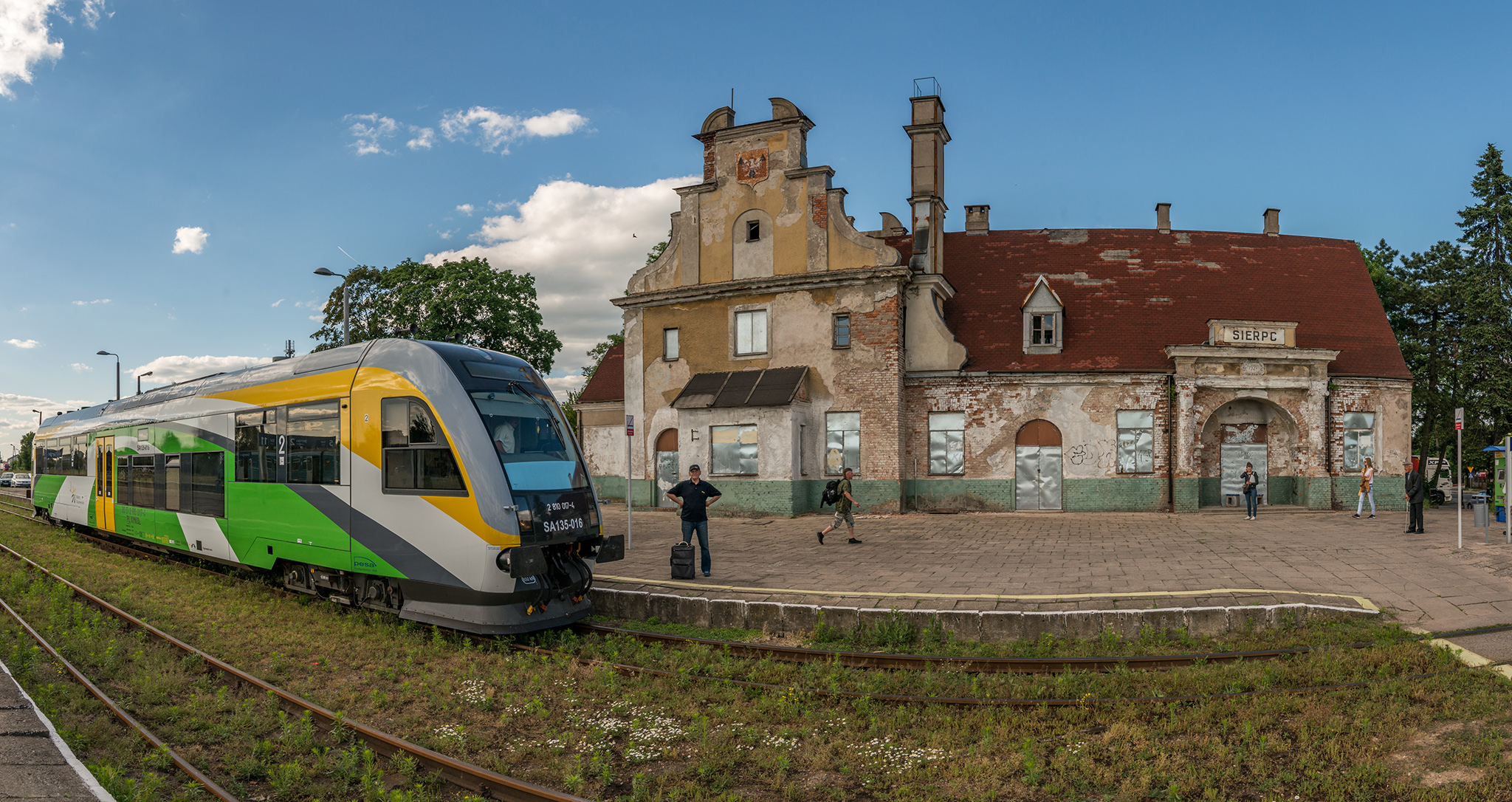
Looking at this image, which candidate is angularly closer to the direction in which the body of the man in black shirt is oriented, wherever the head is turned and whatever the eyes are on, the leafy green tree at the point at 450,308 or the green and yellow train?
the green and yellow train

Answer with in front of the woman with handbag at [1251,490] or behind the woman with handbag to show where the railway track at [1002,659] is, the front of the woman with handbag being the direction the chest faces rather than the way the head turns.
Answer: in front

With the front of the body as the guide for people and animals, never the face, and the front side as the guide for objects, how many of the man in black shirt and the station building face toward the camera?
2

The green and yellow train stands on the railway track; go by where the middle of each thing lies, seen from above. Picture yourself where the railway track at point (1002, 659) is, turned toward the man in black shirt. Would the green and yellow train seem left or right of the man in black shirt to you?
left

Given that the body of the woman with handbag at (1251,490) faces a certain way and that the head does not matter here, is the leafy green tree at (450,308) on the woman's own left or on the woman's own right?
on the woman's own right

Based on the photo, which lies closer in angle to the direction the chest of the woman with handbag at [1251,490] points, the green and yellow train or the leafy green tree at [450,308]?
the green and yellow train

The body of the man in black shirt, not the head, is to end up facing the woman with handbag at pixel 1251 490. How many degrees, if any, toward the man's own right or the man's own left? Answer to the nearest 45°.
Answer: approximately 135° to the man's own left

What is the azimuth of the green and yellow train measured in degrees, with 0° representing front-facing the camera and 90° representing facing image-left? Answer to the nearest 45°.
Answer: approximately 315°

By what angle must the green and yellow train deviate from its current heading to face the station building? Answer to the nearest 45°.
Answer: approximately 90° to its left

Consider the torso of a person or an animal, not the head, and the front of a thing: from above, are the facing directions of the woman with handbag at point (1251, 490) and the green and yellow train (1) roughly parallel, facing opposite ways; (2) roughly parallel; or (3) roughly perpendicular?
roughly perpendicular
